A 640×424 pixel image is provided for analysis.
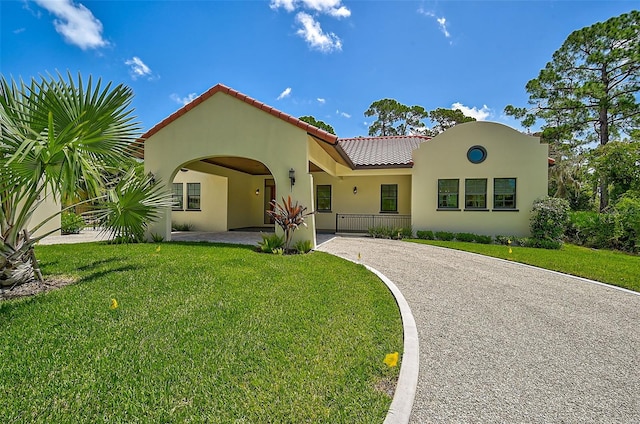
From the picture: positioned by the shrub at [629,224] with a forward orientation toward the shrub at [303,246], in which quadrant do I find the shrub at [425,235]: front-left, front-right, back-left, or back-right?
front-right

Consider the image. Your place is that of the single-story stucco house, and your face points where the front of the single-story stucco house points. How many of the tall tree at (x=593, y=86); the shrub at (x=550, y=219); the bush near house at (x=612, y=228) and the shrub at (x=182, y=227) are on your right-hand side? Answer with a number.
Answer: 1

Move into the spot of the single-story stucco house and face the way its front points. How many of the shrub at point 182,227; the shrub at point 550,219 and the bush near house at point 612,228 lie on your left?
2

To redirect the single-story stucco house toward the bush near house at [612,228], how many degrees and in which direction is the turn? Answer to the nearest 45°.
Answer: approximately 90° to its left

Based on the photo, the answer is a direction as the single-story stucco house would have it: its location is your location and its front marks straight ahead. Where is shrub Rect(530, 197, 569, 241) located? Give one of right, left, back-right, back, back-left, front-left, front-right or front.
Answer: left

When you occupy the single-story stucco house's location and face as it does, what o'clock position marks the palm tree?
The palm tree is roughly at 1 o'clock from the single-story stucco house.

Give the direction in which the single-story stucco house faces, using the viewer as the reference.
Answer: facing the viewer

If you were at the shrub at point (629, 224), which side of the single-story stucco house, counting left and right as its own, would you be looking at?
left

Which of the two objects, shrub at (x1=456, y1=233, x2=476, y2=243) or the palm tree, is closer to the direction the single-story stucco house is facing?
the palm tree
